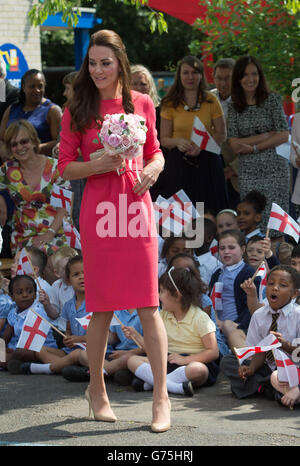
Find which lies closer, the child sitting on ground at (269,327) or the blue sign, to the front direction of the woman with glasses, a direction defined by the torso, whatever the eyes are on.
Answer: the child sitting on ground

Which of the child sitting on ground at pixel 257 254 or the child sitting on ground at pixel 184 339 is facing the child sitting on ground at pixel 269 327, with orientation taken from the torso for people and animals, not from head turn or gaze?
the child sitting on ground at pixel 257 254

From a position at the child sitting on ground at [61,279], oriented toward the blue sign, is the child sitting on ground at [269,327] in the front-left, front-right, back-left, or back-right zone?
back-right

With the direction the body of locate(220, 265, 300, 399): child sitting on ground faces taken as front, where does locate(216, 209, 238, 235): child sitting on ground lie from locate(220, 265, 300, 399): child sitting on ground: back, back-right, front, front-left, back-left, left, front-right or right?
back-right

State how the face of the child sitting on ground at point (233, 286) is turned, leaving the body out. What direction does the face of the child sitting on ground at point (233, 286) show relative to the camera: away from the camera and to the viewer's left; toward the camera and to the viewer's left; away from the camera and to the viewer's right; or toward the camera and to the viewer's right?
toward the camera and to the viewer's left

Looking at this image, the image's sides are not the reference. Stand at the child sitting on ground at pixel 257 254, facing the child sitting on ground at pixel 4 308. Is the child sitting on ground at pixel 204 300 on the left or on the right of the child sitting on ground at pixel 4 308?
left
